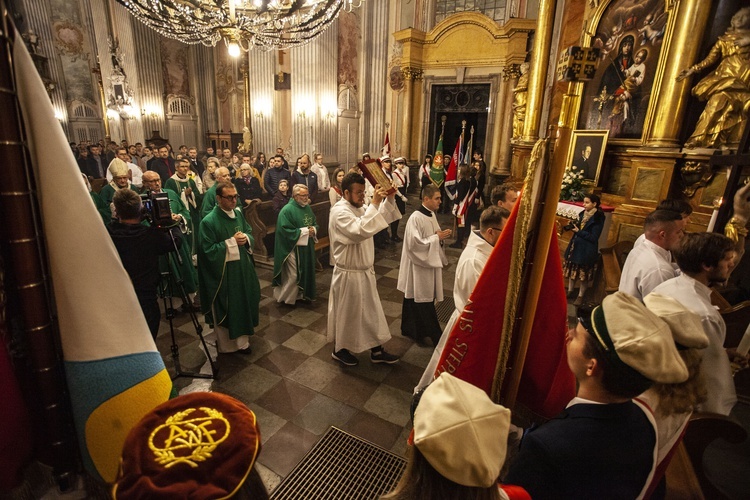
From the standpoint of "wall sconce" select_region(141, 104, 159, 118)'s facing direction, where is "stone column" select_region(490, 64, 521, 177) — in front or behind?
in front

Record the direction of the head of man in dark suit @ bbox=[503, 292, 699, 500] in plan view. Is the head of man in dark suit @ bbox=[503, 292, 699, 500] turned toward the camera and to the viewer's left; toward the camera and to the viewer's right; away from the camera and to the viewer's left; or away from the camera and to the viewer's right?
away from the camera and to the viewer's left

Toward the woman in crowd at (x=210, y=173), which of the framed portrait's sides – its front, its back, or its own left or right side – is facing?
front

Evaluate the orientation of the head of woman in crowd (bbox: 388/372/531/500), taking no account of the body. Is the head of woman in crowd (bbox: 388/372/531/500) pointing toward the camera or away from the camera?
away from the camera

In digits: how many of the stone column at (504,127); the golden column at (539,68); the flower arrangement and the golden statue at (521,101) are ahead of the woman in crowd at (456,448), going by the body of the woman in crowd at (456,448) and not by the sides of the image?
4

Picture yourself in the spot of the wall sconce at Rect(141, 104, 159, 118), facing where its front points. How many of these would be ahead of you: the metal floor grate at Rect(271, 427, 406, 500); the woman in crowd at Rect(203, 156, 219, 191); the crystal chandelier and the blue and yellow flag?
4

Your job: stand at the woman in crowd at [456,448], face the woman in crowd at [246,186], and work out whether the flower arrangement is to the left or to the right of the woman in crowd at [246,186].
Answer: right

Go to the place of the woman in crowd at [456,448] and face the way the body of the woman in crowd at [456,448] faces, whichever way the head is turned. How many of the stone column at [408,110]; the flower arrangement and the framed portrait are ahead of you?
3

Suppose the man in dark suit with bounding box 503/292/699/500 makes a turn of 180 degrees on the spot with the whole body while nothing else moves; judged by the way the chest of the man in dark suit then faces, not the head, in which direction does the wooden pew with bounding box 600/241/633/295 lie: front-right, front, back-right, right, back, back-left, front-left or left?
back-left

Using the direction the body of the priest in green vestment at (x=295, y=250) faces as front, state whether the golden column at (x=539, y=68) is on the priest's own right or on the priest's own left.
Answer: on the priest's own left

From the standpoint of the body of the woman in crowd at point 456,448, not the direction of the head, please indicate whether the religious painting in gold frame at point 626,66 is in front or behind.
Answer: in front

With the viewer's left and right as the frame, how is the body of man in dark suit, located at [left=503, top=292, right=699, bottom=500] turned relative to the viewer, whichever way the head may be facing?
facing away from the viewer and to the left of the viewer

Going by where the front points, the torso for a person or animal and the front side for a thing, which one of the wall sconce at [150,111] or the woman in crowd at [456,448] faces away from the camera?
the woman in crowd

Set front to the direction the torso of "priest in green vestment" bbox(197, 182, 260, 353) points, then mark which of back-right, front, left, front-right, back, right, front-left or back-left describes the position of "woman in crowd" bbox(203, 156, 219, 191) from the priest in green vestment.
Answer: back-left

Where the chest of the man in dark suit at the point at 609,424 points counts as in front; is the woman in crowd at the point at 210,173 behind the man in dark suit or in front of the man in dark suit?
in front
